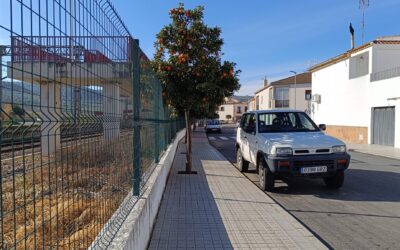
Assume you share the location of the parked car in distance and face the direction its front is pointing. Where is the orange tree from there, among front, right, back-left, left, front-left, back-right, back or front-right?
front

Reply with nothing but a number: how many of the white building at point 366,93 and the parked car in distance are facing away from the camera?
0

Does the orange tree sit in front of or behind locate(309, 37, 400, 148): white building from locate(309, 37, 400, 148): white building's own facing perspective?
in front

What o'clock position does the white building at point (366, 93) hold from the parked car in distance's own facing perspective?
The white building is roughly at 11 o'clock from the parked car in distance.

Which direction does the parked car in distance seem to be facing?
toward the camera

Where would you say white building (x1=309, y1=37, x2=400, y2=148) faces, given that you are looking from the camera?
facing the viewer and to the left of the viewer

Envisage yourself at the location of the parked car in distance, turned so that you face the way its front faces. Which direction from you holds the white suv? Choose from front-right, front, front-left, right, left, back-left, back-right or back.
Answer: front

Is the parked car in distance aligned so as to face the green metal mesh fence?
yes

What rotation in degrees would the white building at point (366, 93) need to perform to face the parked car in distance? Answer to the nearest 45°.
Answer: approximately 90° to its right
